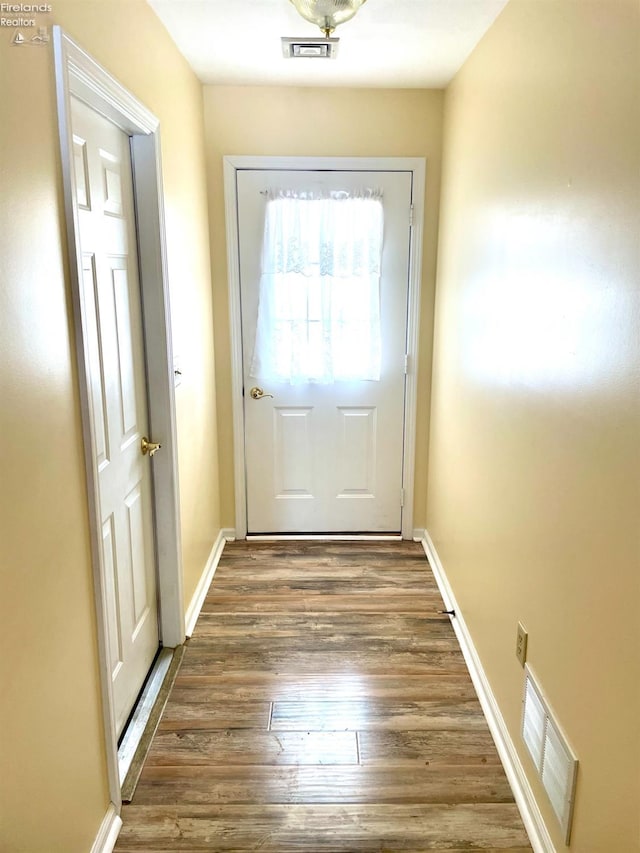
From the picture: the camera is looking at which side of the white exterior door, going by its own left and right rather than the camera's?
front

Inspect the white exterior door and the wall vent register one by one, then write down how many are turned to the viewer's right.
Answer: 0

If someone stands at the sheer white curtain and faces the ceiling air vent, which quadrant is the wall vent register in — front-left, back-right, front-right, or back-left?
front-left

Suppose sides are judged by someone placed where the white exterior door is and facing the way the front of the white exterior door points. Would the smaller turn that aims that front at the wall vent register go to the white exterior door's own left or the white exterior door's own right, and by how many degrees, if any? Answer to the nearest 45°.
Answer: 0° — it already faces it

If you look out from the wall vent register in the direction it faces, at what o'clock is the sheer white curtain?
The sheer white curtain is roughly at 3 o'clock from the wall vent register.

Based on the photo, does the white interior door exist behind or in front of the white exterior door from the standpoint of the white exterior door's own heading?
in front

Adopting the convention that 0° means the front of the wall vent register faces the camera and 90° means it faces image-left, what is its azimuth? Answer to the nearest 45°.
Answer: approximately 45°

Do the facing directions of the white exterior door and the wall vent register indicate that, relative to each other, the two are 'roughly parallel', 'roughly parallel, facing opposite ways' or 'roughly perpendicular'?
roughly perpendicular
